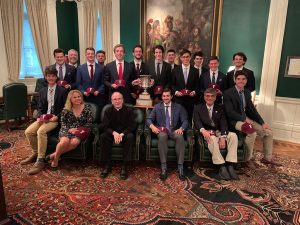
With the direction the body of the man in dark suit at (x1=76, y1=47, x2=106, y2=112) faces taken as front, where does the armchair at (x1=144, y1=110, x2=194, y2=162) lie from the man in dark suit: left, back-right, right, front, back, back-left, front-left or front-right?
front-left

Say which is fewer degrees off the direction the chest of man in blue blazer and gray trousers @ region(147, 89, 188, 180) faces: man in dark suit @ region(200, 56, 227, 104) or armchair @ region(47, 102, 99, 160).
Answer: the armchair

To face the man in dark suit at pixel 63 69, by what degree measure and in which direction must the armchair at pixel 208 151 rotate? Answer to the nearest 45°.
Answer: approximately 90° to its right

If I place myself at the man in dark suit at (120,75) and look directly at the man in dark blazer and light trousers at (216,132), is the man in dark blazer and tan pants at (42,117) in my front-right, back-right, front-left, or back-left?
back-right

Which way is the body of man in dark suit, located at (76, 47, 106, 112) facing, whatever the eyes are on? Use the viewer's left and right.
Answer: facing the viewer

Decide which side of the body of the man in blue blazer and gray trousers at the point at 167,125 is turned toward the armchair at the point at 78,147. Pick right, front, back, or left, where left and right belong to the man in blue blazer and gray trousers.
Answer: right

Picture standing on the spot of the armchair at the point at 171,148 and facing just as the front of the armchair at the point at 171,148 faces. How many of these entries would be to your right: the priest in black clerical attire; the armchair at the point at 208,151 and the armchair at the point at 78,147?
2

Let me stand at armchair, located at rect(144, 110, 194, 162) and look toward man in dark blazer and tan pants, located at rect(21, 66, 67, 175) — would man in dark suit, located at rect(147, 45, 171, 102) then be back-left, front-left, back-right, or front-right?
front-right

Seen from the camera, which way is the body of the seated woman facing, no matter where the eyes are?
toward the camera

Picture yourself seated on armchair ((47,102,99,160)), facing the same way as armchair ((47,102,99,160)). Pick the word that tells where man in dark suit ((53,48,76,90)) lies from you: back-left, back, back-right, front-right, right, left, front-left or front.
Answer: back-right

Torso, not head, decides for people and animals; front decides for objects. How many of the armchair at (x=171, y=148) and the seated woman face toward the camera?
2

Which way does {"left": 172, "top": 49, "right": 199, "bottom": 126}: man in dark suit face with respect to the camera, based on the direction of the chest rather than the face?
toward the camera

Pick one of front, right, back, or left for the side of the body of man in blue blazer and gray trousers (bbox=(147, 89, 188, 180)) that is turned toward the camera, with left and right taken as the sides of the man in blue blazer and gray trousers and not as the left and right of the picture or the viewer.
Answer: front

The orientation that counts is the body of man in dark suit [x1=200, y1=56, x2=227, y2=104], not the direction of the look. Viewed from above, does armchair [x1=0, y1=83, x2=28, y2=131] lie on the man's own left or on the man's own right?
on the man's own right

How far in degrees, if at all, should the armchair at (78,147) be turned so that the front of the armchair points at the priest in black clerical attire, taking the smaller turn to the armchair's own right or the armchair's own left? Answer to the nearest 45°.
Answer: approximately 90° to the armchair's own left
